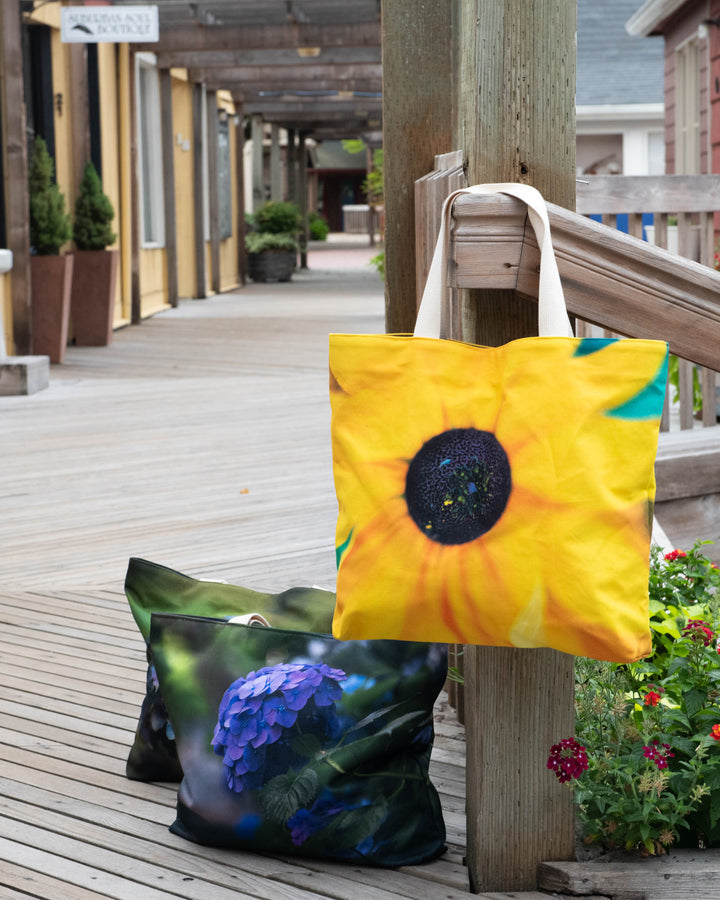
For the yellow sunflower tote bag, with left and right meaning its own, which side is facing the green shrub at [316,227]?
back

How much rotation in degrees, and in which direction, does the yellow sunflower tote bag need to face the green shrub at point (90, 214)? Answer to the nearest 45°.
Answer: approximately 180°

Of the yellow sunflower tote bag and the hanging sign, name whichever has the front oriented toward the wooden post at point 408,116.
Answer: the hanging sign

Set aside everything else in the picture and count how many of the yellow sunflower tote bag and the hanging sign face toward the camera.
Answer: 2

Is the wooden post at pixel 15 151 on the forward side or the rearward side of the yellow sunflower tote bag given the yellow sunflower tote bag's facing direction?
on the rearward side

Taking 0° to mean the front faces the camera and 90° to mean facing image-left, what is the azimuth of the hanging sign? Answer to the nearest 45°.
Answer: approximately 0°

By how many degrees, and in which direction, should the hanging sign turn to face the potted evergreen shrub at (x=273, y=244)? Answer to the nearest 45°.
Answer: approximately 180°

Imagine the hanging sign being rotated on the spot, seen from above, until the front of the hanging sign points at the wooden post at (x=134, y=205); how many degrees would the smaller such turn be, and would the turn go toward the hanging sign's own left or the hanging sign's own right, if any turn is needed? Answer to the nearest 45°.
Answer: approximately 180°
